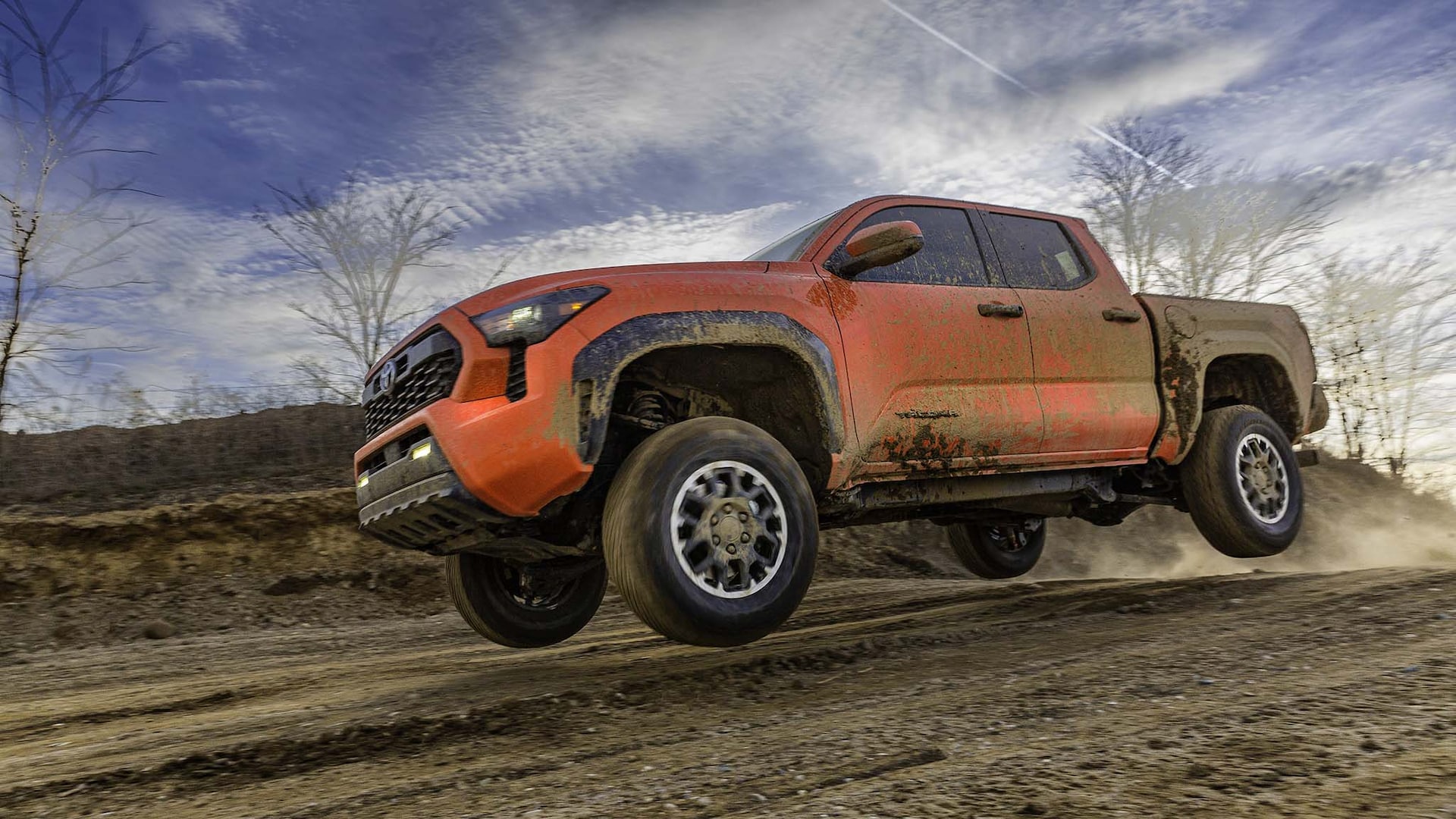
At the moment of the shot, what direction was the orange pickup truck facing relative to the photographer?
facing the viewer and to the left of the viewer
